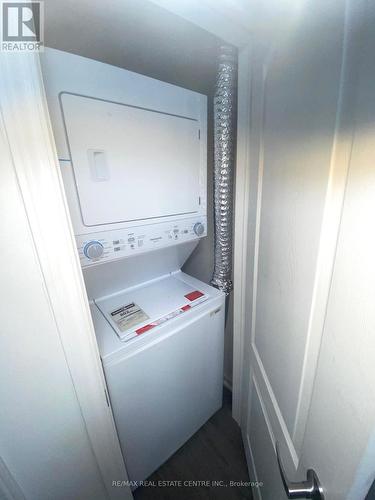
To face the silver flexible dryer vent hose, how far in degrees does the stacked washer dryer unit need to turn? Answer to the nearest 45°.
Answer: approximately 45° to its left

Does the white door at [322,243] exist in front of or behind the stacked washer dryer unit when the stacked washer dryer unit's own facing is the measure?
in front

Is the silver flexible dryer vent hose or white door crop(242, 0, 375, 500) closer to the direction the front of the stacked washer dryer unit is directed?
the white door

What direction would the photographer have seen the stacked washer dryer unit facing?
facing the viewer and to the right of the viewer
